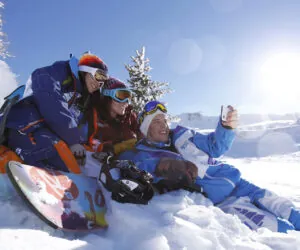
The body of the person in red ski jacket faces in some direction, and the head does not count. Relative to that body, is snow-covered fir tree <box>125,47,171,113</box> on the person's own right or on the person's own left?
on the person's own left

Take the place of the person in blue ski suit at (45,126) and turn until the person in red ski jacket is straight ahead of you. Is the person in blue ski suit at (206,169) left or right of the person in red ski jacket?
right

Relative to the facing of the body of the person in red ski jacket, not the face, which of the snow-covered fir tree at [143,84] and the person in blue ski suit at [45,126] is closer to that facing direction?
the person in blue ski suit

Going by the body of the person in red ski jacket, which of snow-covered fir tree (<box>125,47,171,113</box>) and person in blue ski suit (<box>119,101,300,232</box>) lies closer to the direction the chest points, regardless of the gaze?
the person in blue ski suit

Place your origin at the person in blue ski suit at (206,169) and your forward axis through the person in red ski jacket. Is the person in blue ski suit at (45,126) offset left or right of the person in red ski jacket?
left

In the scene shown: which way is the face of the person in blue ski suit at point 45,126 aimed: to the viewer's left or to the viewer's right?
to the viewer's right

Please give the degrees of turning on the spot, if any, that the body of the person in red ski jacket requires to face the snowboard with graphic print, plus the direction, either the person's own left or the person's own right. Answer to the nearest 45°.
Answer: approximately 45° to the person's own right

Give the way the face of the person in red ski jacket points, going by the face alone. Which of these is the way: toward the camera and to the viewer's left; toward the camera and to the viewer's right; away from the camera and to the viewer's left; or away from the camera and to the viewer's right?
toward the camera and to the viewer's right

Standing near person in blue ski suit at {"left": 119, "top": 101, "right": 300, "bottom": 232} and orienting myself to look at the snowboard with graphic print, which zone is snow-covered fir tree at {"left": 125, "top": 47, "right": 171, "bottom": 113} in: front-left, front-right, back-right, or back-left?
back-right

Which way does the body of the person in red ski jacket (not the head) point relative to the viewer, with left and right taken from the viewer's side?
facing the viewer and to the right of the viewer

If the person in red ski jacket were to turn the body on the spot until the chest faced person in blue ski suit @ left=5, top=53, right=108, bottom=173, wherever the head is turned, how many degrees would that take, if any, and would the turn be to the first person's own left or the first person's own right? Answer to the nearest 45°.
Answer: approximately 90° to the first person's own right
